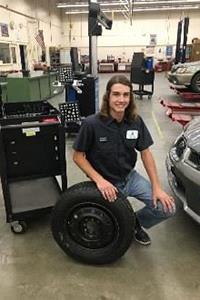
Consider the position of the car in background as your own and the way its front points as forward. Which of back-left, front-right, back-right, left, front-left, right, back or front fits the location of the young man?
front-left

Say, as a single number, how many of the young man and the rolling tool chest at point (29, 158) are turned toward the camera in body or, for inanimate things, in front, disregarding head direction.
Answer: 2

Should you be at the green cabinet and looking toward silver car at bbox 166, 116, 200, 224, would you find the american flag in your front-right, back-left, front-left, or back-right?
back-left

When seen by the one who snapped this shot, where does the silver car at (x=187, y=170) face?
facing the viewer and to the left of the viewer

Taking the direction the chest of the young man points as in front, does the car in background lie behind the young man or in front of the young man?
behind

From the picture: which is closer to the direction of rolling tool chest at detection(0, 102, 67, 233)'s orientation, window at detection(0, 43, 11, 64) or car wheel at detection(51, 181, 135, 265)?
the car wheel

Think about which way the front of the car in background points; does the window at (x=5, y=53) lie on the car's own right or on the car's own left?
on the car's own right

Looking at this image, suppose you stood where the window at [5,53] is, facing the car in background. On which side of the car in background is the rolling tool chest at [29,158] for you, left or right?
right

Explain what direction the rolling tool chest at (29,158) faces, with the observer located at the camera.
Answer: facing the viewer

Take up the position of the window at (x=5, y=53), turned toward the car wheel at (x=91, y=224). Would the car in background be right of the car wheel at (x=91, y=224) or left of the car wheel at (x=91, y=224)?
left

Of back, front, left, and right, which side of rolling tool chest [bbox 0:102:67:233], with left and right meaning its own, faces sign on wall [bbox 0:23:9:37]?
back
